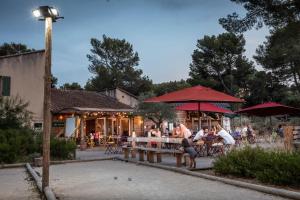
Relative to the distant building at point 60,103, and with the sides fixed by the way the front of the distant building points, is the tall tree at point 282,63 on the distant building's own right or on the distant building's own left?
on the distant building's own left

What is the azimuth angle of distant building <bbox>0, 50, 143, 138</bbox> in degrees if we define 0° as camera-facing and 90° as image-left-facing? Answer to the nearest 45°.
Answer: approximately 0°

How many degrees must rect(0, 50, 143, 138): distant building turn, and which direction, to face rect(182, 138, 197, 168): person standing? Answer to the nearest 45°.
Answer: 0° — it already faces them

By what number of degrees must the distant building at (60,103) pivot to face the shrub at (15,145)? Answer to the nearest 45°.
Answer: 0° — it already faces it

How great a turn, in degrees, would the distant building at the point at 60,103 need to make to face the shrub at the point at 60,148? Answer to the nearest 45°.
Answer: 0° — it already faces it

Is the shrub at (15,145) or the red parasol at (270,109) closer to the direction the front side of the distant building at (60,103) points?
the shrub
